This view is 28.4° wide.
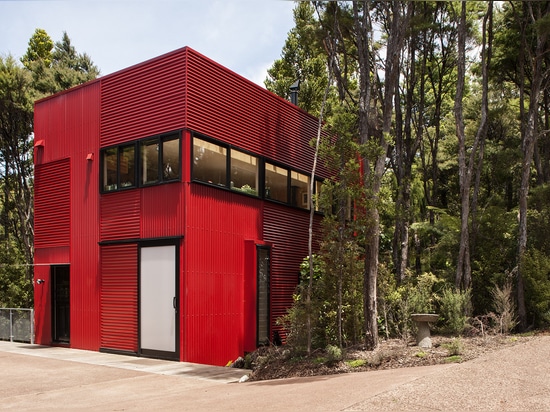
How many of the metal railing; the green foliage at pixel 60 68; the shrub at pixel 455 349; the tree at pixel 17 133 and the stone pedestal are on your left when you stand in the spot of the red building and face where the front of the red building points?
2

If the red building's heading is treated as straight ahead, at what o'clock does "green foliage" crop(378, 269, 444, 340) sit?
The green foliage is roughly at 8 o'clock from the red building.

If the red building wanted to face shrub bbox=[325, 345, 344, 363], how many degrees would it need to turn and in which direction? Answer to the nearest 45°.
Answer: approximately 90° to its left

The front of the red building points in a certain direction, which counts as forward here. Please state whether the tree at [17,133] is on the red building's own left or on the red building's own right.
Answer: on the red building's own right

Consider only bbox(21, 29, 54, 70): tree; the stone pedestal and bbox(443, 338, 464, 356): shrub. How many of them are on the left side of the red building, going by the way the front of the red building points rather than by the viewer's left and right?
2

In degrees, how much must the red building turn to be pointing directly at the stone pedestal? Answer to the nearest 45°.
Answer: approximately 90° to its left

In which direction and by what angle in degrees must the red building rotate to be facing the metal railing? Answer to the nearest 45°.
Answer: approximately 90° to its right

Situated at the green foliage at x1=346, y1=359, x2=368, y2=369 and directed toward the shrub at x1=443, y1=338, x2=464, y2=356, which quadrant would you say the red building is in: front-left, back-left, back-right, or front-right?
back-left

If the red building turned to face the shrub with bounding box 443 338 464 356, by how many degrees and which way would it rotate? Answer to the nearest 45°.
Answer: approximately 90° to its left

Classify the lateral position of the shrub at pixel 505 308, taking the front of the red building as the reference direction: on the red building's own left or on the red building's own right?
on the red building's own left

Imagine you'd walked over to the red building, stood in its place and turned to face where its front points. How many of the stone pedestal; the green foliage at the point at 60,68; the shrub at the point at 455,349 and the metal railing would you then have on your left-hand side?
2

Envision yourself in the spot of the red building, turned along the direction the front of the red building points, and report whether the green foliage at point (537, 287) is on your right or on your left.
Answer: on your left

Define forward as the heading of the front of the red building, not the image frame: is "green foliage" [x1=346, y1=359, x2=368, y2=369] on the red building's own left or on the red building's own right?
on the red building's own left
